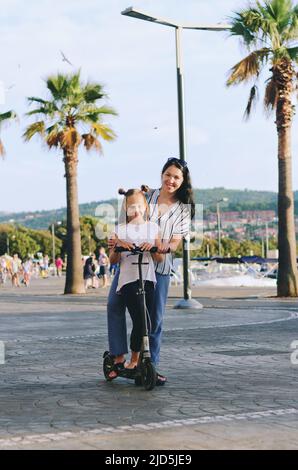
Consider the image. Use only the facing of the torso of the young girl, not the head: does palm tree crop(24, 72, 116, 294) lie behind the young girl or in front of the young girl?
behind

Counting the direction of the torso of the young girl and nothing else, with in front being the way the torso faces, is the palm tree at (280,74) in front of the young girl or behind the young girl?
behind

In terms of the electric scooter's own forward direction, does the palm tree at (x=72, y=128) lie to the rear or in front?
to the rear

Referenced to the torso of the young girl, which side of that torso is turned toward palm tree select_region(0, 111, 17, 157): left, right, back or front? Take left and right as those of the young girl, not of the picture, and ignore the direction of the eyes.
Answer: back

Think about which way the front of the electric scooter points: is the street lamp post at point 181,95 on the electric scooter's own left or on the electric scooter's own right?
on the electric scooter's own left

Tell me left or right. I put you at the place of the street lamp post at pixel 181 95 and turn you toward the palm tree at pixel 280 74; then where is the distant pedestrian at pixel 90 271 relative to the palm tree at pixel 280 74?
left

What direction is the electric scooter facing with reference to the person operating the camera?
facing the viewer and to the right of the viewer

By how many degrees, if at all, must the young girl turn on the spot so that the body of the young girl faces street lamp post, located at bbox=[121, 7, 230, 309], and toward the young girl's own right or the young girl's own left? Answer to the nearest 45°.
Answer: approximately 180°

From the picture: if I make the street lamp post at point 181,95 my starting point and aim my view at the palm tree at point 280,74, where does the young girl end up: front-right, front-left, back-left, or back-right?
back-right

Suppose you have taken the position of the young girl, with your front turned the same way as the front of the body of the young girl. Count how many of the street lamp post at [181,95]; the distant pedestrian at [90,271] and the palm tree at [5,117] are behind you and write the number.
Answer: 3

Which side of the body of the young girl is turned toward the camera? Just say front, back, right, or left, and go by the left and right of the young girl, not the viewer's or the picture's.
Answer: front

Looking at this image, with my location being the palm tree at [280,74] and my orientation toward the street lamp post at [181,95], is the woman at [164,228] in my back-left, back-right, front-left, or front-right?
front-left
